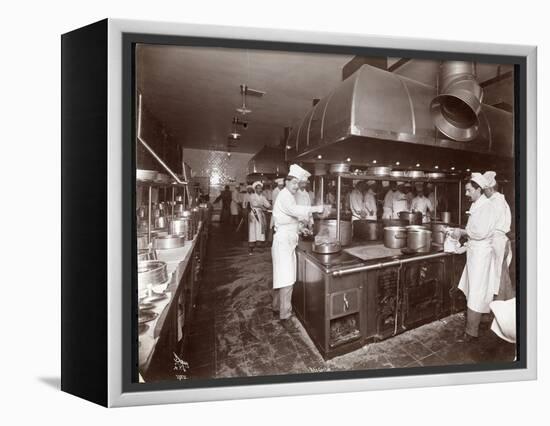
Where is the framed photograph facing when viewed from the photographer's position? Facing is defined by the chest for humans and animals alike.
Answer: facing the viewer and to the right of the viewer
